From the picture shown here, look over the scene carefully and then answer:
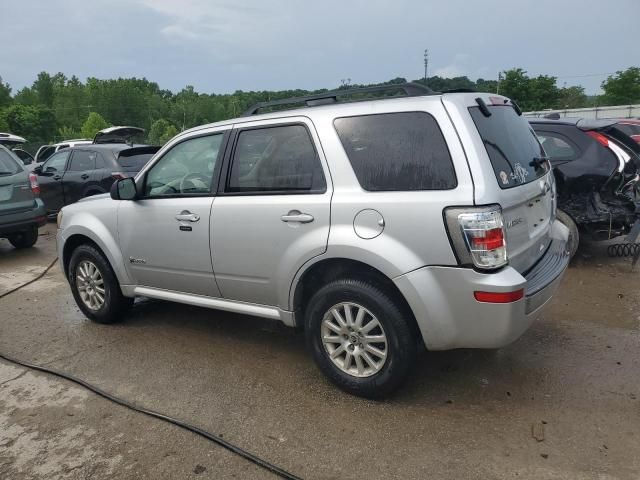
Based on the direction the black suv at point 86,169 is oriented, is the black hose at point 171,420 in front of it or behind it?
behind

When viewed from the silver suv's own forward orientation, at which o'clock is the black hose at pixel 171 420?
The black hose is roughly at 10 o'clock from the silver suv.

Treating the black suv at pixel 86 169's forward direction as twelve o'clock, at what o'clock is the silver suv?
The silver suv is roughly at 7 o'clock from the black suv.

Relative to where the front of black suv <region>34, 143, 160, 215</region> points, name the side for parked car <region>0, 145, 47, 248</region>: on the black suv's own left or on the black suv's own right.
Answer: on the black suv's own left

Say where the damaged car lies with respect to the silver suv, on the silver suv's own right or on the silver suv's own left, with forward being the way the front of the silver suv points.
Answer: on the silver suv's own right

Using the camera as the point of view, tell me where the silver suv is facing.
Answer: facing away from the viewer and to the left of the viewer

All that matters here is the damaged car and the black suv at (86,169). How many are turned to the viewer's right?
0

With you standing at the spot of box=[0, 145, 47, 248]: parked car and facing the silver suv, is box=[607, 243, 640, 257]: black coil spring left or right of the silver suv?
left

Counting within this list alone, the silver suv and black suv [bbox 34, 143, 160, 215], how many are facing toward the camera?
0

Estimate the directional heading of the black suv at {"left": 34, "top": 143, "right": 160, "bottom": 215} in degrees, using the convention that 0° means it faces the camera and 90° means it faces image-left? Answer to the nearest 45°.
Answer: approximately 135°

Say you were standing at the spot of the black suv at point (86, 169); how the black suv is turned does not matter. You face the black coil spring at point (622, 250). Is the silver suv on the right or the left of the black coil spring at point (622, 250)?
right

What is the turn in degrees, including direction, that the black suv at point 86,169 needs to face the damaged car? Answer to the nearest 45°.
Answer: approximately 180°

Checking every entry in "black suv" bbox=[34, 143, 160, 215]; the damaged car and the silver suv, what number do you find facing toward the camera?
0

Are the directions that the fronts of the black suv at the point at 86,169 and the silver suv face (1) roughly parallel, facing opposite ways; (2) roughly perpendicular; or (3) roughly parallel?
roughly parallel
